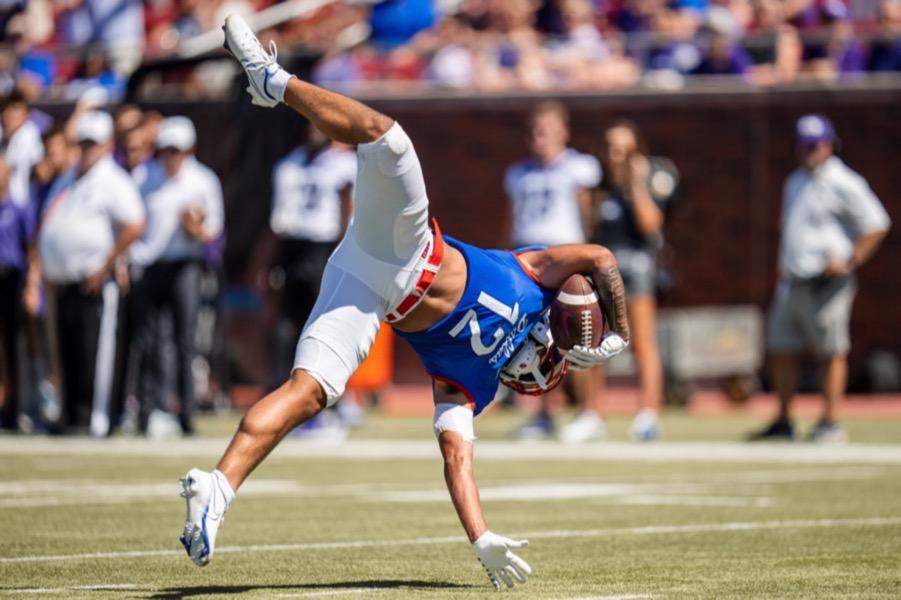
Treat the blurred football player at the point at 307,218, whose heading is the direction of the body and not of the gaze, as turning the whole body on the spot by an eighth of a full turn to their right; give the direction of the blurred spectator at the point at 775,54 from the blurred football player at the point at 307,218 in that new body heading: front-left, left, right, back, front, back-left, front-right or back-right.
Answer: back

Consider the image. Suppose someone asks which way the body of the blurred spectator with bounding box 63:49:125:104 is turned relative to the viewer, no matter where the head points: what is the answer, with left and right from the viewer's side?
facing the viewer

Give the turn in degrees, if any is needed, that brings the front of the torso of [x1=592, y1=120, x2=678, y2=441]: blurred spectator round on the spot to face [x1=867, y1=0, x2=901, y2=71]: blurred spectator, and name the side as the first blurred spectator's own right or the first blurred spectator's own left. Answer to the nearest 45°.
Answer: approximately 180°

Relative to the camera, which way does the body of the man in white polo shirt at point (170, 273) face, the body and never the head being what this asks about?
toward the camera

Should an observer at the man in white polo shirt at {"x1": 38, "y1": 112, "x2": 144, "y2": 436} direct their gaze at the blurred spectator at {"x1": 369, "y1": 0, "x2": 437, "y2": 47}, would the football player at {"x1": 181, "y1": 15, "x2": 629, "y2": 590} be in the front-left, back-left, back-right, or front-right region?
back-right

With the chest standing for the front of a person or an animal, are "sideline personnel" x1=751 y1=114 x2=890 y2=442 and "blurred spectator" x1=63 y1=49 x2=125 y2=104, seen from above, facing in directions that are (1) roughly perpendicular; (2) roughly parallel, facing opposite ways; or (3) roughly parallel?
roughly parallel

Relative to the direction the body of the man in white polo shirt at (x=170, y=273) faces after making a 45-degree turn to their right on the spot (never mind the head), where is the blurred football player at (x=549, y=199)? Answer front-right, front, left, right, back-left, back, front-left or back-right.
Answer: back-left

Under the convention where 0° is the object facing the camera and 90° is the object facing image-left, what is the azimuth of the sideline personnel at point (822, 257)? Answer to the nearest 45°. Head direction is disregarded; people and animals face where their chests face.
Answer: approximately 45°

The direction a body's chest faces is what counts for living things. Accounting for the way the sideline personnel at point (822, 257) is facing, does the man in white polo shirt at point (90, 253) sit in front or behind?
in front

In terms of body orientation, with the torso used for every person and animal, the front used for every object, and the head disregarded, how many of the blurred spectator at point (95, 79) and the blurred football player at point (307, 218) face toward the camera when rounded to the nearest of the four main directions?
2

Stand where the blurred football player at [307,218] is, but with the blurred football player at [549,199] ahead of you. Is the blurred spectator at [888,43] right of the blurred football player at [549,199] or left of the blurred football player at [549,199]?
left

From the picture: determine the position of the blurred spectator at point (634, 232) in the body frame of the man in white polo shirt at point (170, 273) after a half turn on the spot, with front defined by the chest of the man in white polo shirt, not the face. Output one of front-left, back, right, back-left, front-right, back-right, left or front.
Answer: right

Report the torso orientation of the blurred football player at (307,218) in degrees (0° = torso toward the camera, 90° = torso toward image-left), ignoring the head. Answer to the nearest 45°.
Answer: approximately 0°
